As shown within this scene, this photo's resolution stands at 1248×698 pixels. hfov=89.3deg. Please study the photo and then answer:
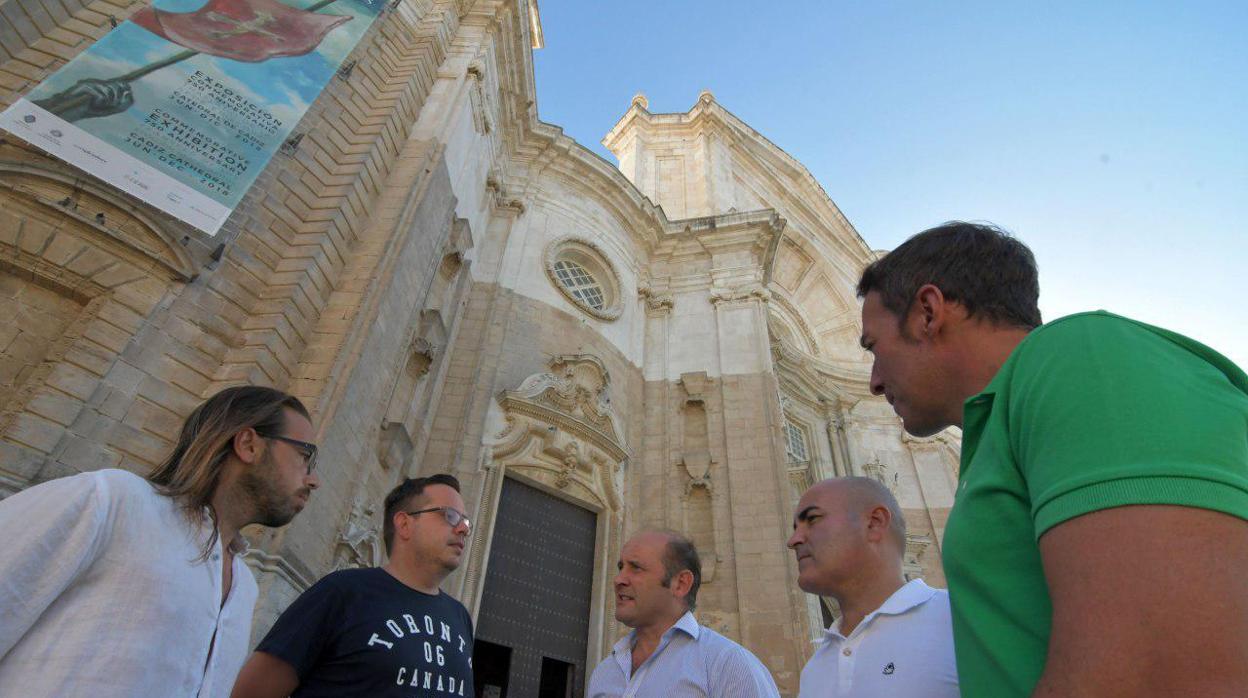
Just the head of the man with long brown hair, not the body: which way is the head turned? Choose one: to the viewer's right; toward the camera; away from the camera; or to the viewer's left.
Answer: to the viewer's right

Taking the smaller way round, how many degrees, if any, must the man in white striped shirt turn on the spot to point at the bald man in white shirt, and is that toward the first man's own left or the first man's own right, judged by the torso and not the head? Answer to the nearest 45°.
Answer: approximately 90° to the first man's own left

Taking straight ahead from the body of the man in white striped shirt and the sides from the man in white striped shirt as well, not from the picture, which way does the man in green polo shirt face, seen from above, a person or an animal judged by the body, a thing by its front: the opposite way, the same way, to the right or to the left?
to the right

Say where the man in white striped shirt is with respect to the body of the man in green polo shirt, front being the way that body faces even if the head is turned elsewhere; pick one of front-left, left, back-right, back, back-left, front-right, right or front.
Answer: front-right

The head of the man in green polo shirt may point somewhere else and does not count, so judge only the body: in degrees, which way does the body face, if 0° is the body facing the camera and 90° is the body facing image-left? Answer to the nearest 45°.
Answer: approximately 90°

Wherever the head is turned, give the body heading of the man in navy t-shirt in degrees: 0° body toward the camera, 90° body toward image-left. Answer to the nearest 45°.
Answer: approximately 315°

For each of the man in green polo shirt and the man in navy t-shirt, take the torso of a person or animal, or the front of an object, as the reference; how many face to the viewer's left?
1

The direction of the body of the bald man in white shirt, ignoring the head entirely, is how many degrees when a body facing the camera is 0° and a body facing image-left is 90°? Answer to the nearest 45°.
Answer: approximately 45°

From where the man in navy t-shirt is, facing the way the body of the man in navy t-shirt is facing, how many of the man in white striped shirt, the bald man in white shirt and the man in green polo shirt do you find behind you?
0

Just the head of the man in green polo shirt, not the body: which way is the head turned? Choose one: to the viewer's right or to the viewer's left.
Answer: to the viewer's left

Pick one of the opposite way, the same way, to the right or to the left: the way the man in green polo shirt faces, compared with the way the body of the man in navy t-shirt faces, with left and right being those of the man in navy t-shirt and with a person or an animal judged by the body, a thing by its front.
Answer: the opposite way

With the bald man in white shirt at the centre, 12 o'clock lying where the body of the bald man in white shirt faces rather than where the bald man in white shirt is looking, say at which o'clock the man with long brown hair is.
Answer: The man with long brown hair is roughly at 12 o'clock from the bald man in white shirt.

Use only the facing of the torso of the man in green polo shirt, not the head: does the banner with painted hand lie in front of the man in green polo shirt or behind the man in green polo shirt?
in front

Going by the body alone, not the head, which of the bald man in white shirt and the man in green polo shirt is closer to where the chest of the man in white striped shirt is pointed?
the man in green polo shirt

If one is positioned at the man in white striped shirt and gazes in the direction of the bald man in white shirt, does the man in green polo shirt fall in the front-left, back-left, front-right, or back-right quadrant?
front-right
